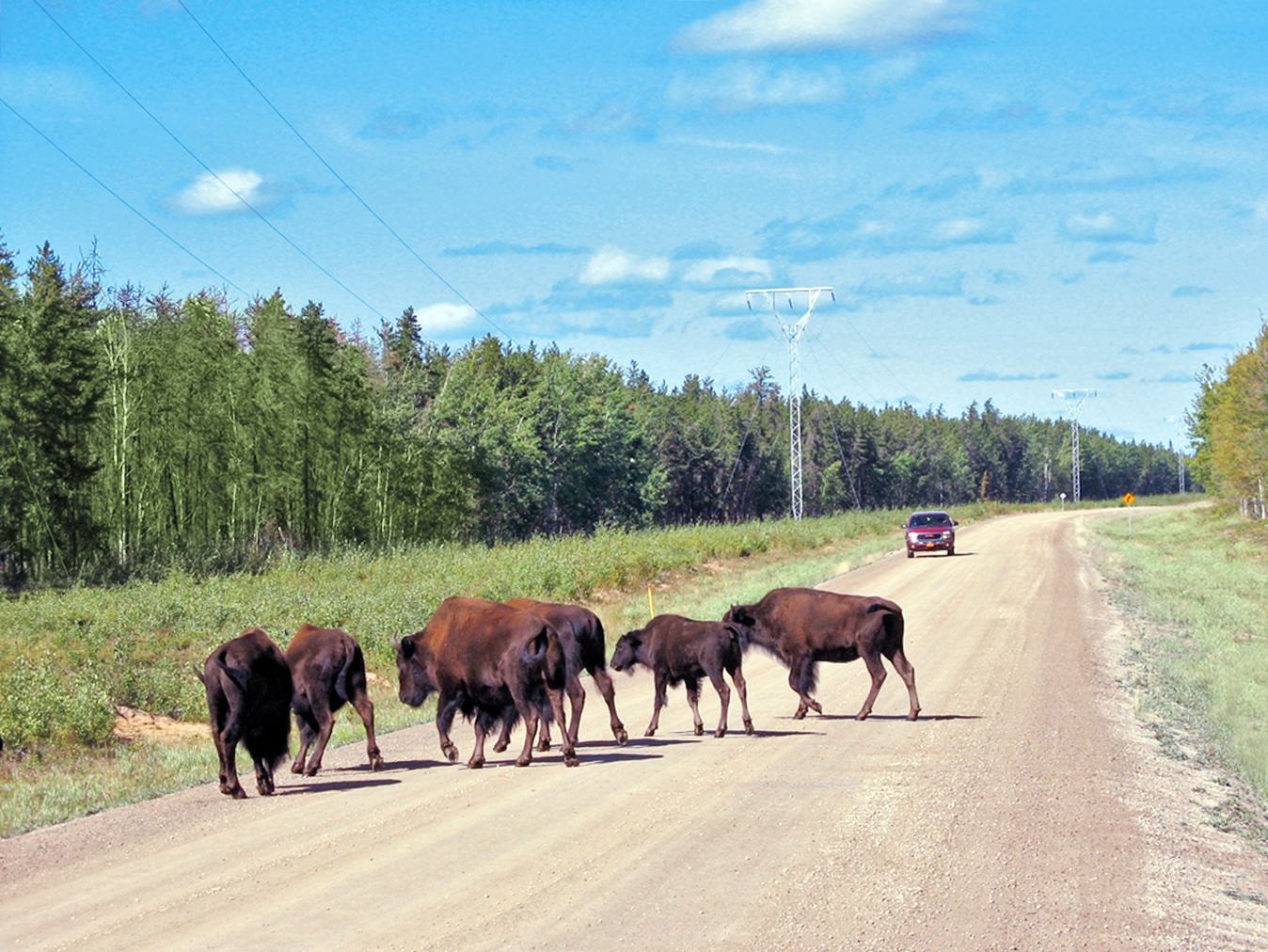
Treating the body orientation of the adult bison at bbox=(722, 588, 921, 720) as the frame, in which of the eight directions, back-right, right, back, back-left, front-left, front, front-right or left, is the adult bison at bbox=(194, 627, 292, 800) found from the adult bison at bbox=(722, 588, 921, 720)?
front-left

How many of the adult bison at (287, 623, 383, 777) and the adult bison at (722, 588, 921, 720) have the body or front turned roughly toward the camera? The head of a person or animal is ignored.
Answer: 0

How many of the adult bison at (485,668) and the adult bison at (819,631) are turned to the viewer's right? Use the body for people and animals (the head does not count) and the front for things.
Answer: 0

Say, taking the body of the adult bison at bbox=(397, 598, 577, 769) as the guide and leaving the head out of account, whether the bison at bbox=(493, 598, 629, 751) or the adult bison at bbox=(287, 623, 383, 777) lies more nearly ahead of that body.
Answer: the adult bison

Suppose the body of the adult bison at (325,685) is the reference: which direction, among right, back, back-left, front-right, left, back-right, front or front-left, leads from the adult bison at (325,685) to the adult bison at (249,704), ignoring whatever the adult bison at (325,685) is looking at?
left

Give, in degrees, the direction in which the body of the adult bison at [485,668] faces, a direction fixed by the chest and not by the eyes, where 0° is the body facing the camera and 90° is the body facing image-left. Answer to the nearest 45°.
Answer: approximately 135°

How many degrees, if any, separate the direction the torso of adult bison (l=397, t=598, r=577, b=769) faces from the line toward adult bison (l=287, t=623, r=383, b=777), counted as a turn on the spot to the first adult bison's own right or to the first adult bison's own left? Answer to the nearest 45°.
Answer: approximately 45° to the first adult bison's own left

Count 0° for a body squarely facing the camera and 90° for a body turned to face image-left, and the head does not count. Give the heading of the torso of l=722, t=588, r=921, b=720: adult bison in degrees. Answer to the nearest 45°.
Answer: approximately 90°

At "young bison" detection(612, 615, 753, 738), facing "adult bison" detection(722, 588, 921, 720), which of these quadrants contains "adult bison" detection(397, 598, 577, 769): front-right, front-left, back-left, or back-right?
back-right

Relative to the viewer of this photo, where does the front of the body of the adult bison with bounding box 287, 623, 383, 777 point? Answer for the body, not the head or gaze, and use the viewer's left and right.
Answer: facing away from the viewer and to the left of the viewer

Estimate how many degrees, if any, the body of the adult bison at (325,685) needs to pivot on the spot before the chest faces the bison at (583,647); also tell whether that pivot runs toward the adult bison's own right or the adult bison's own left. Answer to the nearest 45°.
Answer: approximately 135° to the adult bison's own right
